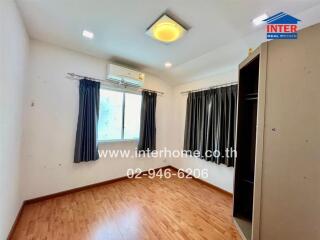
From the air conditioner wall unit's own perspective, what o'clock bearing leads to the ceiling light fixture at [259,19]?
The ceiling light fixture is roughly at 12 o'clock from the air conditioner wall unit.

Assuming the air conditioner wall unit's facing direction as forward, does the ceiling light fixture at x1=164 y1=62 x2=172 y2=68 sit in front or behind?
in front

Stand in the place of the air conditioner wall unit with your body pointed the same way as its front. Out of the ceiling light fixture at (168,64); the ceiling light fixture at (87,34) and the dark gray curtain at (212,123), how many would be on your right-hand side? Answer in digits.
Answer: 1

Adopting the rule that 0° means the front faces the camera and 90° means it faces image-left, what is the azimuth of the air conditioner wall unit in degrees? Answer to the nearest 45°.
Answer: approximately 315°

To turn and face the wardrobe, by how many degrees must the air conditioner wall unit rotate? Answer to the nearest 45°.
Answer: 0° — it already faces it

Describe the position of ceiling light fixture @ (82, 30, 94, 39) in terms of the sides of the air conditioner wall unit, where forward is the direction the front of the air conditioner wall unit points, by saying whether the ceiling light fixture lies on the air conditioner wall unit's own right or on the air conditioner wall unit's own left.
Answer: on the air conditioner wall unit's own right

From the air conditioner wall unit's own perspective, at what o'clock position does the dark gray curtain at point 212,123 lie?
The dark gray curtain is roughly at 11 o'clock from the air conditioner wall unit.

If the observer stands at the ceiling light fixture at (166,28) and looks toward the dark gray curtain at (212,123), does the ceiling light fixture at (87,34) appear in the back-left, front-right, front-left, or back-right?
back-left
